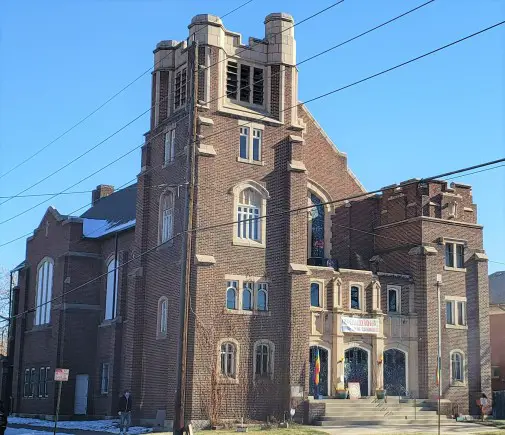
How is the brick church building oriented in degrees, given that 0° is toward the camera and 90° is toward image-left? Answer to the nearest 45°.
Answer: approximately 315°
